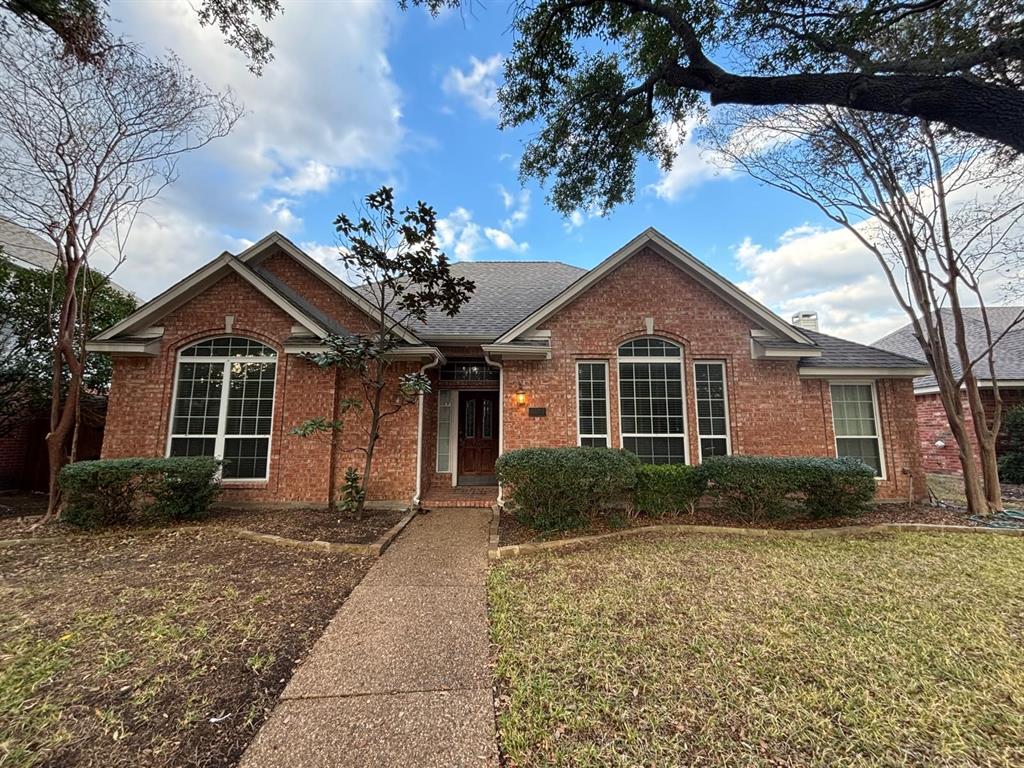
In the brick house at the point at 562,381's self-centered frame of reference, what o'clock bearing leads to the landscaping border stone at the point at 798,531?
The landscaping border stone is roughly at 10 o'clock from the brick house.

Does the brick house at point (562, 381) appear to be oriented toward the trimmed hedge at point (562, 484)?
yes

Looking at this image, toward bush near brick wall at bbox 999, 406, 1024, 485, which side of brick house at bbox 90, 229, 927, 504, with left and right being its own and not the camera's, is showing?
left

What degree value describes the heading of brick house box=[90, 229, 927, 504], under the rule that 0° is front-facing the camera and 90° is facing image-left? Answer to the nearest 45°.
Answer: approximately 0°

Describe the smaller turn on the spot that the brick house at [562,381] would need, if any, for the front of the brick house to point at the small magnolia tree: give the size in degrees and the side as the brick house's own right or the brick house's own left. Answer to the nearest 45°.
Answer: approximately 45° to the brick house's own right

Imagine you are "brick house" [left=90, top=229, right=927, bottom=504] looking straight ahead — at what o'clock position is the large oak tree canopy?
The large oak tree canopy is roughly at 11 o'clock from the brick house.

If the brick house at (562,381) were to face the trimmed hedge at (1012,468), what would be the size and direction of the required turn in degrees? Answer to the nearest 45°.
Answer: approximately 90° to its left
